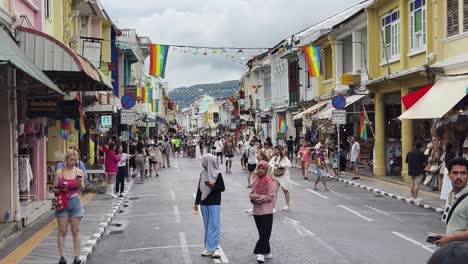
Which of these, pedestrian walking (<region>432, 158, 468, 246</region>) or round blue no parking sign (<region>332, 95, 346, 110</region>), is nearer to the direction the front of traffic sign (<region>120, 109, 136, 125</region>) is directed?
the pedestrian walking

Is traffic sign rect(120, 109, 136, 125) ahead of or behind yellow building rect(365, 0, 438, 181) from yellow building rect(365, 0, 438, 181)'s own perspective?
ahead

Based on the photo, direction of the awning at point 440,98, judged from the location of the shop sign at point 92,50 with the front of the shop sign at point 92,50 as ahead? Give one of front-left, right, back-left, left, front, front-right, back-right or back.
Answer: front-left

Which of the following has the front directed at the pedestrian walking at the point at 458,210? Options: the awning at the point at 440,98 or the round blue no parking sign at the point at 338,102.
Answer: the round blue no parking sign

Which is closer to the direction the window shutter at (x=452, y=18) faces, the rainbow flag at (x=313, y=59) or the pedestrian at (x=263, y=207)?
the pedestrian

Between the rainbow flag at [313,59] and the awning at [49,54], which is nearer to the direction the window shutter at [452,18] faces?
the awning

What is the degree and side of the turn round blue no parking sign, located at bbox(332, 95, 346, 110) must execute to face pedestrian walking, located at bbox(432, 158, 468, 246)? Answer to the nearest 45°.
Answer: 0° — it already faces them

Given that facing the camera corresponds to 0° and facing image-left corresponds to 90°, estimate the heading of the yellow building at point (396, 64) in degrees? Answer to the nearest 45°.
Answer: approximately 45°

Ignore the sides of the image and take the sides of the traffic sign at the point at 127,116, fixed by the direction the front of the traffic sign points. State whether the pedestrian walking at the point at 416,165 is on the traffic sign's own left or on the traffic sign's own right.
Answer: on the traffic sign's own left

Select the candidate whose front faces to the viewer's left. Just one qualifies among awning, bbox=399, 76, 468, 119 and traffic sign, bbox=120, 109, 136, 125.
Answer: the awning

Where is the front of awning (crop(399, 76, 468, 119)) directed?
to the viewer's left
